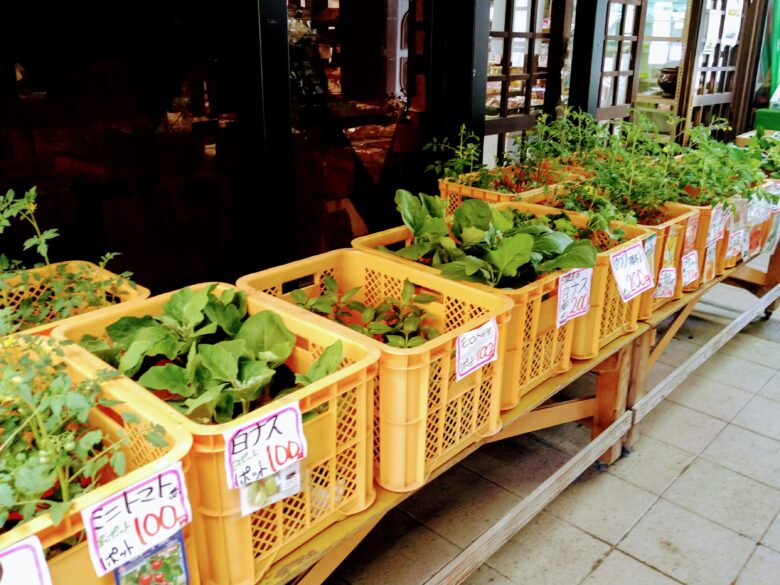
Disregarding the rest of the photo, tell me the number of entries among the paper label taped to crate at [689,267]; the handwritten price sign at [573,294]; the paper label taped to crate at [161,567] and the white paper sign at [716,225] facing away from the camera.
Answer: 0

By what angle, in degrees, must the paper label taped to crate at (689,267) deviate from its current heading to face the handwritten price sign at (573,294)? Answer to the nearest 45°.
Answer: approximately 45° to its right

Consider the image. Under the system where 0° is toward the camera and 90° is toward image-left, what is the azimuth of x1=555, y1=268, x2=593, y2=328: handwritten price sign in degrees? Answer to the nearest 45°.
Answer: approximately 315°

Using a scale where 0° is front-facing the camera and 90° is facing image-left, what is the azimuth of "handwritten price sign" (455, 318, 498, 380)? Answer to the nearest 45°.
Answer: approximately 315°

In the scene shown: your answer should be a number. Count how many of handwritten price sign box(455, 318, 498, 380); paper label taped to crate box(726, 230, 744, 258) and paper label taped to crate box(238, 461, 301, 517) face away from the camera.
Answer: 0

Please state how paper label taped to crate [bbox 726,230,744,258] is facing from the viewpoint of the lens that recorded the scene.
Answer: facing the viewer and to the right of the viewer

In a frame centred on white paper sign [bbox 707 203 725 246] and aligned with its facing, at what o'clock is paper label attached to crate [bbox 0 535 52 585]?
The paper label attached to crate is roughly at 2 o'clock from the white paper sign.

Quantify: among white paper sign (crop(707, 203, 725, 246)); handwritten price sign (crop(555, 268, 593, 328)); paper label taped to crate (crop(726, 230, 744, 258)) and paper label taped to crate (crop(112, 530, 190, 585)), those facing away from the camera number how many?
0

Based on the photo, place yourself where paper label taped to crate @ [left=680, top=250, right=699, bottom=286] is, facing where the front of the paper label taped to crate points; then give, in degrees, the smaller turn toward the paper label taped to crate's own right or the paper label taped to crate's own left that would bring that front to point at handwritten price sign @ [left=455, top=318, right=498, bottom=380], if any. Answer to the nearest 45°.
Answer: approximately 45° to the paper label taped to crate's own right

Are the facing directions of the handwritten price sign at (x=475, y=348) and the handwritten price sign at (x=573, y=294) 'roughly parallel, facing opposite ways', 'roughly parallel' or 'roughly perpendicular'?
roughly parallel

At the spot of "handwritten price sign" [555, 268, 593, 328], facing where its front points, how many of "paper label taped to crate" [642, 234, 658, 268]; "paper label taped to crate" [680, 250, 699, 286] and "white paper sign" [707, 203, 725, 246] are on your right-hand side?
0

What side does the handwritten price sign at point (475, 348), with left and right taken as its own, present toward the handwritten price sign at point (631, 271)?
left

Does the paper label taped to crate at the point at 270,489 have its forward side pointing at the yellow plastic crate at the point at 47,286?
no

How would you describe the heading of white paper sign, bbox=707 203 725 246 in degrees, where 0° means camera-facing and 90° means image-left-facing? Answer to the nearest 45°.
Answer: approximately 315°

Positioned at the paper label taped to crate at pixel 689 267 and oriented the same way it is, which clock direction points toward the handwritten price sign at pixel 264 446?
The handwritten price sign is roughly at 2 o'clock from the paper label taped to crate.

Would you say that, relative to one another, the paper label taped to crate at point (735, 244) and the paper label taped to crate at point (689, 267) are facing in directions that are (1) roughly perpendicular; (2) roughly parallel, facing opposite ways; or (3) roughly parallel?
roughly parallel

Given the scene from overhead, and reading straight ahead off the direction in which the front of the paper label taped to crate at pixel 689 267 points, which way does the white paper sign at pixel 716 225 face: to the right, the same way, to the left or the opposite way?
the same way
